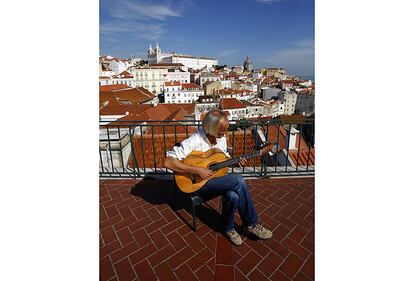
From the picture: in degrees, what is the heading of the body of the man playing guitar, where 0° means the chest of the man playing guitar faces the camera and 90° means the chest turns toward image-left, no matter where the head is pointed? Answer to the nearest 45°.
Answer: approximately 315°

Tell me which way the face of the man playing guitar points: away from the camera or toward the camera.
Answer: toward the camera

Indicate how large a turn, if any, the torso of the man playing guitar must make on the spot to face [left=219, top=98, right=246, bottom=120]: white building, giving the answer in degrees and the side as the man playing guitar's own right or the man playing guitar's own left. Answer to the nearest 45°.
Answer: approximately 135° to the man playing guitar's own left

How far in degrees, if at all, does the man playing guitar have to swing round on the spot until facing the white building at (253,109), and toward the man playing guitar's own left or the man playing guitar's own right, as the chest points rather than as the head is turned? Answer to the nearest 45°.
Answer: approximately 135° to the man playing guitar's own left
